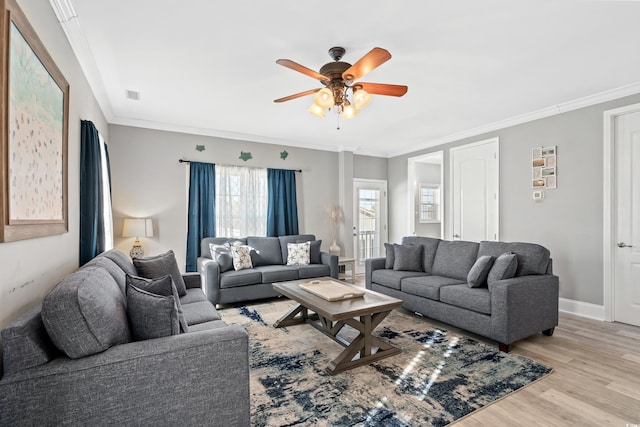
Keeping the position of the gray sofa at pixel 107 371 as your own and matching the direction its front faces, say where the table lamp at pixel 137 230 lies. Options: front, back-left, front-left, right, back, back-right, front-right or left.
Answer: left

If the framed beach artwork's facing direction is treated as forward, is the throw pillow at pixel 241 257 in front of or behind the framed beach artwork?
in front

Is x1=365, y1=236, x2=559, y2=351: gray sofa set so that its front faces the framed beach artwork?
yes

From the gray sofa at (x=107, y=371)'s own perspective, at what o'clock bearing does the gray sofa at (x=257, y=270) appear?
the gray sofa at (x=257, y=270) is roughly at 10 o'clock from the gray sofa at (x=107, y=371).

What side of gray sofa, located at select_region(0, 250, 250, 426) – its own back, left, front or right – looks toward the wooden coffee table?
front

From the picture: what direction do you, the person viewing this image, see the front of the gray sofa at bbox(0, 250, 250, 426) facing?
facing to the right of the viewer

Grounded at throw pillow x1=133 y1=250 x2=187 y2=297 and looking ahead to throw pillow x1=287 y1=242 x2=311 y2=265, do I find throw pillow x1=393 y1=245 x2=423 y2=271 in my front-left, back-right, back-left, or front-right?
front-right

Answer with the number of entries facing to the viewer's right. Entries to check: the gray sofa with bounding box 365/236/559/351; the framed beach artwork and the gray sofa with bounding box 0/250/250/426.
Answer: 2

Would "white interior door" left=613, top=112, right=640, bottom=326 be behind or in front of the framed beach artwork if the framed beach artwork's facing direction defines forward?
in front

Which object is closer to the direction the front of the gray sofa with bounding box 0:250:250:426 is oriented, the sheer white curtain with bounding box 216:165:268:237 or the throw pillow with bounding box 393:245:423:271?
the throw pillow

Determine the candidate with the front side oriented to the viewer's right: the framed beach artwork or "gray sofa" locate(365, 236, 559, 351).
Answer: the framed beach artwork

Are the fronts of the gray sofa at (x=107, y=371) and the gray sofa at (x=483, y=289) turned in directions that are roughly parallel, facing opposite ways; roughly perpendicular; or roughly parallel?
roughly parallel, facing opposite ways

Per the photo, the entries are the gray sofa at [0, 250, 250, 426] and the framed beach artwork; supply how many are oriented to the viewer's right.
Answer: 2

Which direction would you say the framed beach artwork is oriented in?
to the viewer's right

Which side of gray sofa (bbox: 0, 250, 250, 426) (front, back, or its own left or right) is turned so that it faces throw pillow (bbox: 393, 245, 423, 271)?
front
